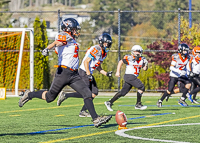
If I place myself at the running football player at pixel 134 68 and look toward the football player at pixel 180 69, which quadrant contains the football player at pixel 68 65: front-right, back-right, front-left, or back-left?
back-right

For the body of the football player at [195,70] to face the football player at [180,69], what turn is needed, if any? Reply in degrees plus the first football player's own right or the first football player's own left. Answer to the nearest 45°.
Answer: approximately 45° to the first football player's own right

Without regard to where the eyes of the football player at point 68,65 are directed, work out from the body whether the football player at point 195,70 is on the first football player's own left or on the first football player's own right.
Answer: on the first football player's own left

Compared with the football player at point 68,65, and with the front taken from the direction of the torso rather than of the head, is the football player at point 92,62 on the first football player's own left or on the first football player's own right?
on the first football player's own left
